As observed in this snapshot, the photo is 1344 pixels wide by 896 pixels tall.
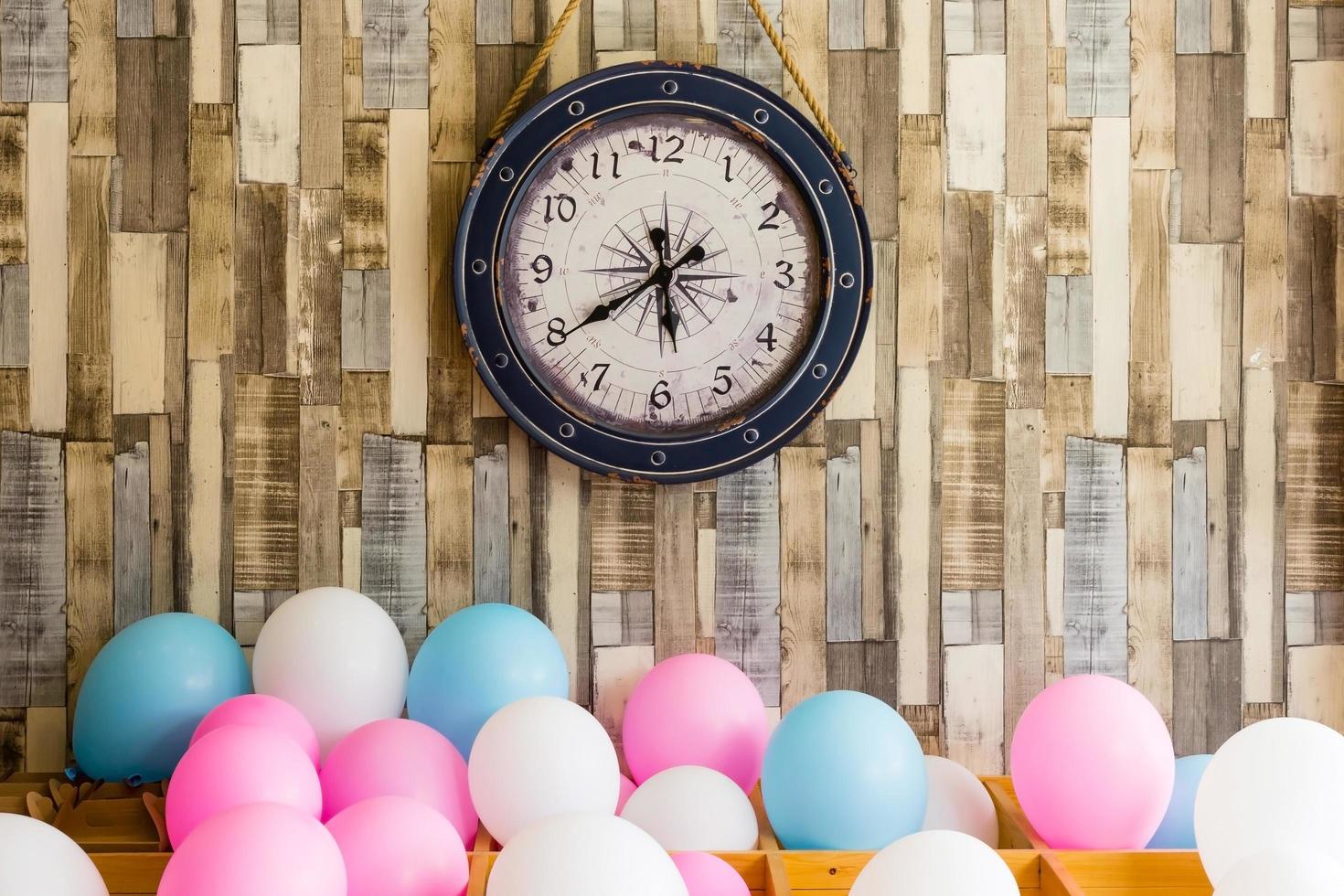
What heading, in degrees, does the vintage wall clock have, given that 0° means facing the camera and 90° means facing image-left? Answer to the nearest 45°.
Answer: approximately 0°

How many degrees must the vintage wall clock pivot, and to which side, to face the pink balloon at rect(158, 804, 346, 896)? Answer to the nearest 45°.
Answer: approximately 45° to its right

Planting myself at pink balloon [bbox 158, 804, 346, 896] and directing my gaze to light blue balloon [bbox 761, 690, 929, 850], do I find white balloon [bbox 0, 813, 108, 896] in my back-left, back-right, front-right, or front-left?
back-left
